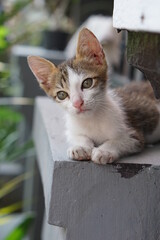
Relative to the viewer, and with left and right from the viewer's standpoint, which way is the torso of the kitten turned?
facing the viewer and to the left of the viewer
